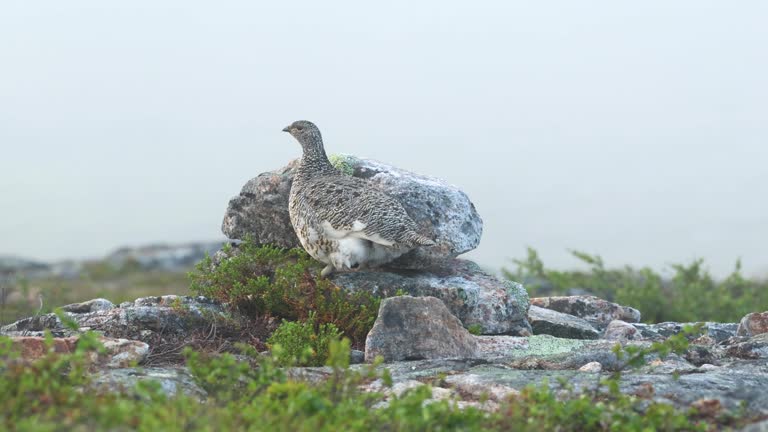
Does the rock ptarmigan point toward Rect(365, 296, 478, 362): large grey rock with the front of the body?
no

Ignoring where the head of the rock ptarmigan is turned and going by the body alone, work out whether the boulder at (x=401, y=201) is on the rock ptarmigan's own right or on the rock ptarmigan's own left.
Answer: on the rock ptarmigan's own right

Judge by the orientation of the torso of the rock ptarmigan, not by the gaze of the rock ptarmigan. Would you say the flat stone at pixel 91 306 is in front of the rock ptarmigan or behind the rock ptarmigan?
in front

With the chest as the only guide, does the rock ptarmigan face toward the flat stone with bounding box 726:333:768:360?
no

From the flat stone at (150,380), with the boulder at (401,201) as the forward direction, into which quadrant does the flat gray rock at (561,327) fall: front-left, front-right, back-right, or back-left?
front-right

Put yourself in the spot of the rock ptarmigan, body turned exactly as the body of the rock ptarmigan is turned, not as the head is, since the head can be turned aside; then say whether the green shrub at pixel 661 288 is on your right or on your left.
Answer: on your right

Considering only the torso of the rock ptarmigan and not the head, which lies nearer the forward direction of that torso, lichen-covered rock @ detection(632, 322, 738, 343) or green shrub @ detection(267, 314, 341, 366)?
the green shrub

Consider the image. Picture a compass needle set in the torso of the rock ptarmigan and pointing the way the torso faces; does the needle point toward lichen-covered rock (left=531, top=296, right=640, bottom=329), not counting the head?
no

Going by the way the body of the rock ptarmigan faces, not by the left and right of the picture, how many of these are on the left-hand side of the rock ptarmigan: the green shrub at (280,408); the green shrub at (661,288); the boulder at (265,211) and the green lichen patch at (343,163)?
1

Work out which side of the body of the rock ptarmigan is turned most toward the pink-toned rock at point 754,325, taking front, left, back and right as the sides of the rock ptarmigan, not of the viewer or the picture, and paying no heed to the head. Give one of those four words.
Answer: back

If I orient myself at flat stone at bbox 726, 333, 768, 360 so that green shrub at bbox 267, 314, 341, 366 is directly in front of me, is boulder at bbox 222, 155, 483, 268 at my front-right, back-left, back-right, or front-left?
front-right

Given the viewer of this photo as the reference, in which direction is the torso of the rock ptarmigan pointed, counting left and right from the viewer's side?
facing to the left of the viewer

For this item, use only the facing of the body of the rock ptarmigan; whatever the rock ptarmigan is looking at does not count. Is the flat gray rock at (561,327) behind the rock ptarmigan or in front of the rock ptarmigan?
behind

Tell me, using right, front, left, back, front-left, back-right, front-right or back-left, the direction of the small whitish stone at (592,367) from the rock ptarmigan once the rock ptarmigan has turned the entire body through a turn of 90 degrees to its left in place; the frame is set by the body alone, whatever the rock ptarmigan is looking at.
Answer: front-left

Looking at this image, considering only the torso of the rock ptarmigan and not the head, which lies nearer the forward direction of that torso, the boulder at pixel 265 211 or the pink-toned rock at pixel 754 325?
the boulder

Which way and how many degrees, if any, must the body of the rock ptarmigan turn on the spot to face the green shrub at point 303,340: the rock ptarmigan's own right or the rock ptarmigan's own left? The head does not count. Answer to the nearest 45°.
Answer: approximately 90° to the rock ptarmigan's own left

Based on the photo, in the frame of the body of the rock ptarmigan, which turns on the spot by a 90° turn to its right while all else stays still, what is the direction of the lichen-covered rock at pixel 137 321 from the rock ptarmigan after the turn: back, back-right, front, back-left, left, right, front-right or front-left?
left

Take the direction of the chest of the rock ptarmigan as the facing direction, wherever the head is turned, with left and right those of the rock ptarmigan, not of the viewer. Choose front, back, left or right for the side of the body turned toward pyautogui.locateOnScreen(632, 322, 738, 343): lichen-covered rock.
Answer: back
